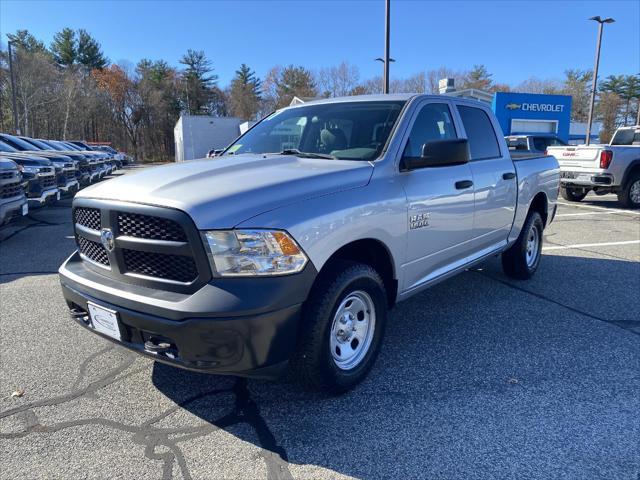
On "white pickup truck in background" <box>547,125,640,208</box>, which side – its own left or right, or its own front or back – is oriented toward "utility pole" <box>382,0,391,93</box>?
left

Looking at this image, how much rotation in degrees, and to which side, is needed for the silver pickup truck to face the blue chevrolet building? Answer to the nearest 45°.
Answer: approximately 180°

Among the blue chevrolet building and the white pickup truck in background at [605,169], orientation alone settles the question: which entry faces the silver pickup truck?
the blue chevrolet building

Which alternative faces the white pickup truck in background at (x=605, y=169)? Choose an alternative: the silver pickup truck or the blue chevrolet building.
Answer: the blue chevrolet building

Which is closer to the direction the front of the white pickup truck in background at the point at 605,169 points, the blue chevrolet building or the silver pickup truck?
the blue chevrolet building

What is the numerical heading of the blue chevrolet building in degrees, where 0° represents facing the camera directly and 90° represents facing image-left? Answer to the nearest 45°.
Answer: approximately 0°

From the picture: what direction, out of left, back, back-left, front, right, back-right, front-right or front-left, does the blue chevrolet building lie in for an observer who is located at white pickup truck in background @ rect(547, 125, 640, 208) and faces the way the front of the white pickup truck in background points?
front-left

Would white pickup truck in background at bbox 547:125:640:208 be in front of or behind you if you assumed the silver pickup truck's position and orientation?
behind

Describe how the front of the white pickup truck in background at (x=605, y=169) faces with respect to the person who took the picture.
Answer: facing away from the viewer and to the right of the viewer

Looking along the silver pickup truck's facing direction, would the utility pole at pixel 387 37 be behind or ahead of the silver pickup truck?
behind
